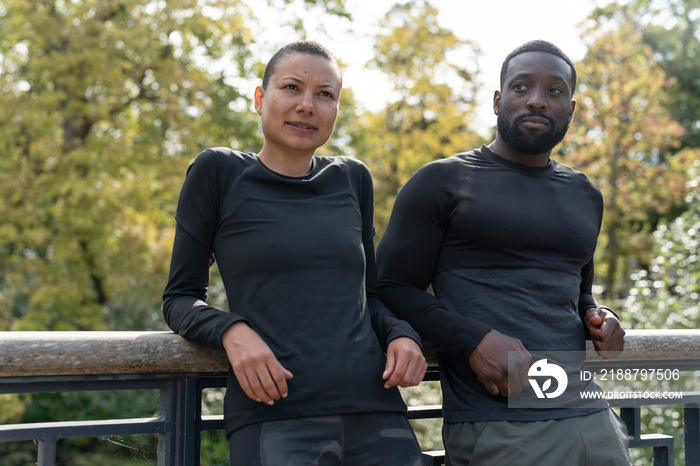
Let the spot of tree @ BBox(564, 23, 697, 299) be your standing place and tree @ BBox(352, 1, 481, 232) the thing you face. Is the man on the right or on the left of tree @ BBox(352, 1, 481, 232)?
left

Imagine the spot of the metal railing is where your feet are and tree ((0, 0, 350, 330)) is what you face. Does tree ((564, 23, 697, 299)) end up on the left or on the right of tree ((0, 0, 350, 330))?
right

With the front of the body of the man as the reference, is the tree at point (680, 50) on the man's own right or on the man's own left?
on the man's own left

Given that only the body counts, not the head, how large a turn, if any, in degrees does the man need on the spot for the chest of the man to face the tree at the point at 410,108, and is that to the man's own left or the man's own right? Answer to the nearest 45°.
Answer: approximately 135° to the man's own left

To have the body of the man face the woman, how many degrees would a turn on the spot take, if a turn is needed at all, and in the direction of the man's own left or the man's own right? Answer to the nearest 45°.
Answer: approximately 90° to the man's own right

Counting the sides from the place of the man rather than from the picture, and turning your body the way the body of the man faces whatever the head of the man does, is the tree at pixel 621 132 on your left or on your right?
on your left

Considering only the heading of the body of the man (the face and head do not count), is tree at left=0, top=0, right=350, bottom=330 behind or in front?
behind

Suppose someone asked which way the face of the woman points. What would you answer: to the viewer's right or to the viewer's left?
to the viewer's right

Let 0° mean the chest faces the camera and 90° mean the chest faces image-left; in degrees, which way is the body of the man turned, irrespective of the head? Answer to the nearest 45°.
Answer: approximately 315°

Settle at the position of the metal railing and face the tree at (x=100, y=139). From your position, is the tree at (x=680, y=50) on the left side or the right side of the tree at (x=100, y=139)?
right
